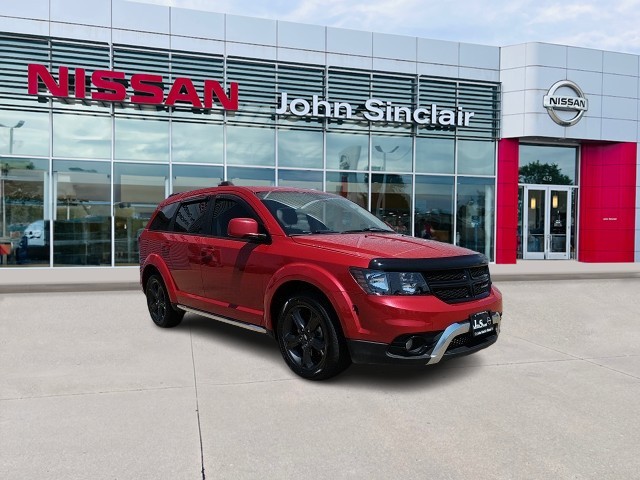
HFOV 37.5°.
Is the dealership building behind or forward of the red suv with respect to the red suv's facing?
behind
